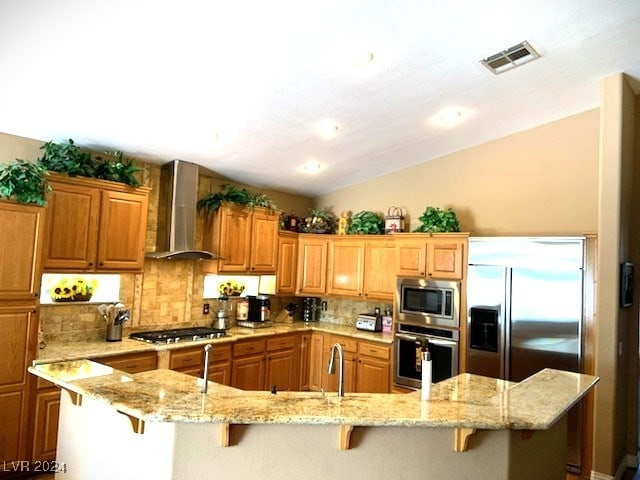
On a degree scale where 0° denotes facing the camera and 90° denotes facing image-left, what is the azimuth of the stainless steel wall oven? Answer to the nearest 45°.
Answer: approximately 45°

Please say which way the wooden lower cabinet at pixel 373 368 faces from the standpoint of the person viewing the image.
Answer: facing the viewer and to the left of the viewer

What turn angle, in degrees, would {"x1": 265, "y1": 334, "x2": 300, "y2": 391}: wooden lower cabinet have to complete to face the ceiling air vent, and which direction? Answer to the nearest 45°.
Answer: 0° — it already faces it

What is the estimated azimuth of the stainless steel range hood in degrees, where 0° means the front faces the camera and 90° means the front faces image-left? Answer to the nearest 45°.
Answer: approximately 315°

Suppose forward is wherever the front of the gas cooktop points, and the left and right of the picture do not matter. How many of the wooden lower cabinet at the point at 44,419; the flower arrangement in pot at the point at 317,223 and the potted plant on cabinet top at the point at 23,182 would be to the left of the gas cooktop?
1

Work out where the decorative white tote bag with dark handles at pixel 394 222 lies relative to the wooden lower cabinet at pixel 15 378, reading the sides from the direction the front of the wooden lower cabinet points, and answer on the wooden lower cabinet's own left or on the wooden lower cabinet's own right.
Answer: on the wooden lower cabinet's own left

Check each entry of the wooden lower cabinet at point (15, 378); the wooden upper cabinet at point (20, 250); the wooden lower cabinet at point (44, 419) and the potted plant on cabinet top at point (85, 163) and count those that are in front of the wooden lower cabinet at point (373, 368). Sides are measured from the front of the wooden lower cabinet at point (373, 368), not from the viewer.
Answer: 4

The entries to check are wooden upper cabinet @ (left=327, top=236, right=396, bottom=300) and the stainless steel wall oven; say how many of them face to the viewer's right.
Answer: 0

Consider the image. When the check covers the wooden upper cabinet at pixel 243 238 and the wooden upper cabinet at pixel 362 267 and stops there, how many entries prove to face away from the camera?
0

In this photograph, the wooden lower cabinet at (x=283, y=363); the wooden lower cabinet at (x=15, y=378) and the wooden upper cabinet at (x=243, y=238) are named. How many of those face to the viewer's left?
0
